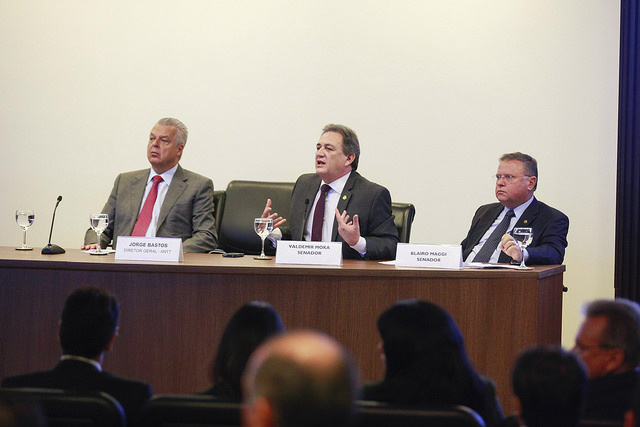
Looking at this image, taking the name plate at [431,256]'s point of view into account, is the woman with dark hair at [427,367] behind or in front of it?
in front

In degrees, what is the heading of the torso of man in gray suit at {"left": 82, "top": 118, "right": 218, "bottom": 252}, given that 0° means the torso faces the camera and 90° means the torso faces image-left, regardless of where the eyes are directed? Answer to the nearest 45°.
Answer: approximately 45°

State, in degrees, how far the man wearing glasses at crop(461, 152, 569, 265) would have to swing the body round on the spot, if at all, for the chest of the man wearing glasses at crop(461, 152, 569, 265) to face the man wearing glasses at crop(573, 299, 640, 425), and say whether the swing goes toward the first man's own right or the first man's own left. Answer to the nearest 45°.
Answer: approximately 45° to the first man's own left

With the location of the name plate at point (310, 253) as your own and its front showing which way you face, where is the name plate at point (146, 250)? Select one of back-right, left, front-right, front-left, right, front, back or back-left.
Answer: right

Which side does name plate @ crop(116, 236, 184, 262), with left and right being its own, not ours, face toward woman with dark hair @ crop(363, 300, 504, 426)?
front

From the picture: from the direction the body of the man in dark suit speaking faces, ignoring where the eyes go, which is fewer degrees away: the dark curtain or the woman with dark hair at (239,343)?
the woman with dark hair

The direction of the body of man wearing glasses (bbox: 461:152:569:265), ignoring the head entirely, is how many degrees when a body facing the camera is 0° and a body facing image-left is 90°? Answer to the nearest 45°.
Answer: approximately 45°

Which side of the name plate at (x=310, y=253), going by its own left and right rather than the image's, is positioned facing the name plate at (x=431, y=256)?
left

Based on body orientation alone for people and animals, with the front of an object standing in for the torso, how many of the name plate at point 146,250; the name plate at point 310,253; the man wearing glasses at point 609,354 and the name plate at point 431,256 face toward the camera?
3

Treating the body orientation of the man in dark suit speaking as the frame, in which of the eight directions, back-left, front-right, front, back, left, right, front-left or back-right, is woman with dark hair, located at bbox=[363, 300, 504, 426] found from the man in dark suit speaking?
front-left
